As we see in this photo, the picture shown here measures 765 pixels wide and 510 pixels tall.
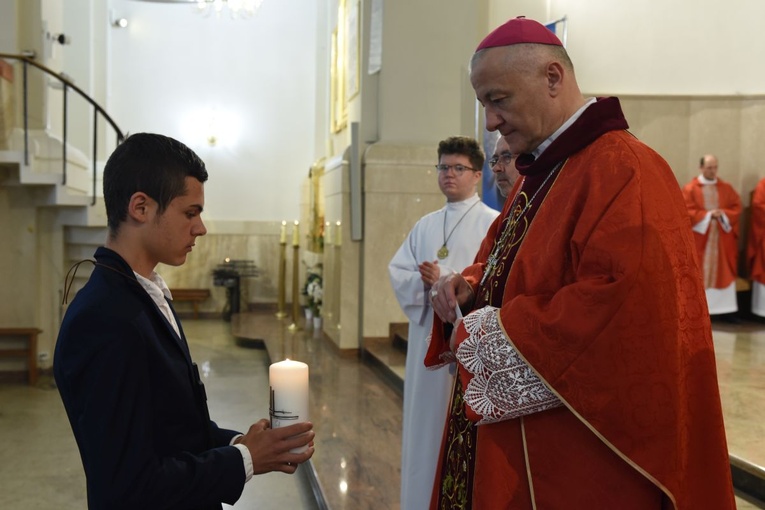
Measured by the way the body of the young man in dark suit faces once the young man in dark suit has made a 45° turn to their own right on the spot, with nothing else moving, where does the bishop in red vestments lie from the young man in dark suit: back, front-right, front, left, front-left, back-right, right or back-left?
front-left

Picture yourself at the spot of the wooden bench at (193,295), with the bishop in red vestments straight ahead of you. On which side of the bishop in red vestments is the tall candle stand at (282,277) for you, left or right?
left

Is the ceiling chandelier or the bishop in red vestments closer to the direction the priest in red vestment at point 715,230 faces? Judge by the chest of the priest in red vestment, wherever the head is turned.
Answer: the bishop in red vestments

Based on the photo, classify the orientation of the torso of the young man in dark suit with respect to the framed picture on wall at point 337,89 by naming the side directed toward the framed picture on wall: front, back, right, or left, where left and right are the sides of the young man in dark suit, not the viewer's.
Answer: left

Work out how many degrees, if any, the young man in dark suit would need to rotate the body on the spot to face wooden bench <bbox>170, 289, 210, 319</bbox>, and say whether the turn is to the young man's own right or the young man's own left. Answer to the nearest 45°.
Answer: approximately 90° to the young man's own left

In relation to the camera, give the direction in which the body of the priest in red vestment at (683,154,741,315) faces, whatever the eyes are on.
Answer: toward the camera

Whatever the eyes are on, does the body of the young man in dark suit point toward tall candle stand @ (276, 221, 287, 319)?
no

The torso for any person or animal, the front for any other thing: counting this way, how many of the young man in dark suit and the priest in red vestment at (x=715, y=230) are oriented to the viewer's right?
1

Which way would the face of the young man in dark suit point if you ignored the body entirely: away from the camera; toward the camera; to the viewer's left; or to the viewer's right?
to the viewer's right

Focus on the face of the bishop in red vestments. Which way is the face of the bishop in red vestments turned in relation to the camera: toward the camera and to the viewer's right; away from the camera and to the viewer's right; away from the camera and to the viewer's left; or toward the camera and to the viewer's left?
toward the camera and to the viewer's left

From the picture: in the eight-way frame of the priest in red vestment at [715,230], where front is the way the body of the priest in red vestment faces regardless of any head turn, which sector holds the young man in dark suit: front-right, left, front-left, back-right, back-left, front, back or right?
front

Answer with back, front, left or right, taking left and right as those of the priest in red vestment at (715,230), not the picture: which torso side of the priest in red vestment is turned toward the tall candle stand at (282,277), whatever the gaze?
right

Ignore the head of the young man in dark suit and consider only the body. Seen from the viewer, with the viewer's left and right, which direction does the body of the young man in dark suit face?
facing to the right of the viewer

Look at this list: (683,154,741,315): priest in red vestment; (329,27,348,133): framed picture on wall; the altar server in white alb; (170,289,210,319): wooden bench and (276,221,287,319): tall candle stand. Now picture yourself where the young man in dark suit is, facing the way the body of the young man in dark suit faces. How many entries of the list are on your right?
0

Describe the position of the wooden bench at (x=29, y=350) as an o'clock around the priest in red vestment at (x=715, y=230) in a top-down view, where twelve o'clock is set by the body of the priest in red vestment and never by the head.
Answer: The wooden bench is roughly at 2 o'clock from the priest in red vestment.
